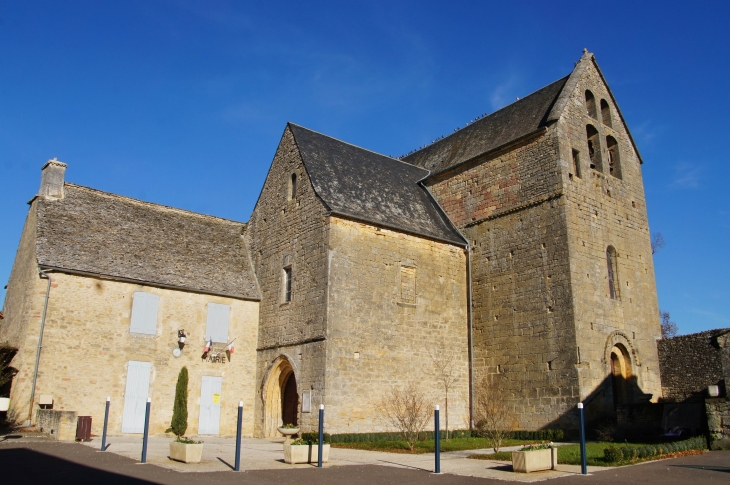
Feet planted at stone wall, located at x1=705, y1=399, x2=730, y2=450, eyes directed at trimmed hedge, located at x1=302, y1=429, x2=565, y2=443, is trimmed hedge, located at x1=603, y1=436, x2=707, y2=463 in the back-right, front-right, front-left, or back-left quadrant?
front-left

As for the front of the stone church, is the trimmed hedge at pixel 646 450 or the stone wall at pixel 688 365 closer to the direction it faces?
the trimmed hedge

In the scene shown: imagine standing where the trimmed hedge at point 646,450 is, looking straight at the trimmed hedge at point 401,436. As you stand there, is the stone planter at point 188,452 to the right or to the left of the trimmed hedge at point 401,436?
left
